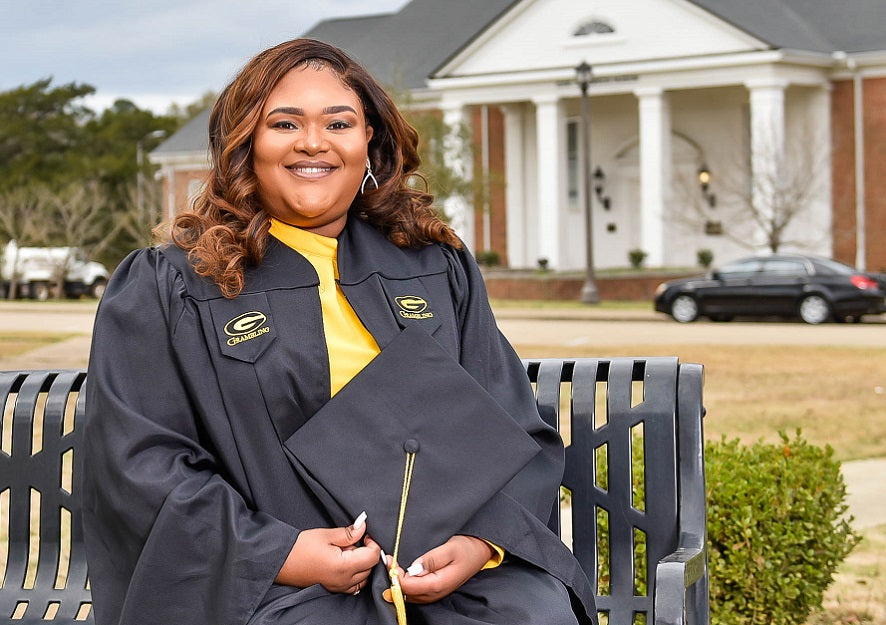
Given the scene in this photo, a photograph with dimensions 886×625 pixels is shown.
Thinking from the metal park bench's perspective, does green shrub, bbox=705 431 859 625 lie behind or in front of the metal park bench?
behind

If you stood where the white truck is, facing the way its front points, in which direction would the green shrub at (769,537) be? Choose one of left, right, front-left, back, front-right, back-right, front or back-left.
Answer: right

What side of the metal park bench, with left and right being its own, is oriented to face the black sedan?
back

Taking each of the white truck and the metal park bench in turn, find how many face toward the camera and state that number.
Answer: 1

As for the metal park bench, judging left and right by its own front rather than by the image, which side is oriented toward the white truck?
back

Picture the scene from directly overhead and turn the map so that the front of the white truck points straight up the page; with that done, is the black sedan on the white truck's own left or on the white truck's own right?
on the white truck's own right

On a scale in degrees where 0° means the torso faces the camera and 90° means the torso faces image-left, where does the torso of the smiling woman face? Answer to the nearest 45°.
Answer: approximately 0°

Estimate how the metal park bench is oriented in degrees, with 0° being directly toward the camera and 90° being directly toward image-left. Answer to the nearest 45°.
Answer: approximately 0°

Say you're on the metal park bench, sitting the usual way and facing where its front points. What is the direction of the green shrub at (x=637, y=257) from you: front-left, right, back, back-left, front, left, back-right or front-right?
back

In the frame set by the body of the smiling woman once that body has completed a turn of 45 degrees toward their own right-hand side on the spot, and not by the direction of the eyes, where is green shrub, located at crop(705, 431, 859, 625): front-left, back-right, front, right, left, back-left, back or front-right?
back

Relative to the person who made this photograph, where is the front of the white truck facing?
facing to the right of the viewer

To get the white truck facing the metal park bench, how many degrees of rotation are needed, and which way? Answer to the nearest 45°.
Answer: approximately 90° to its right
